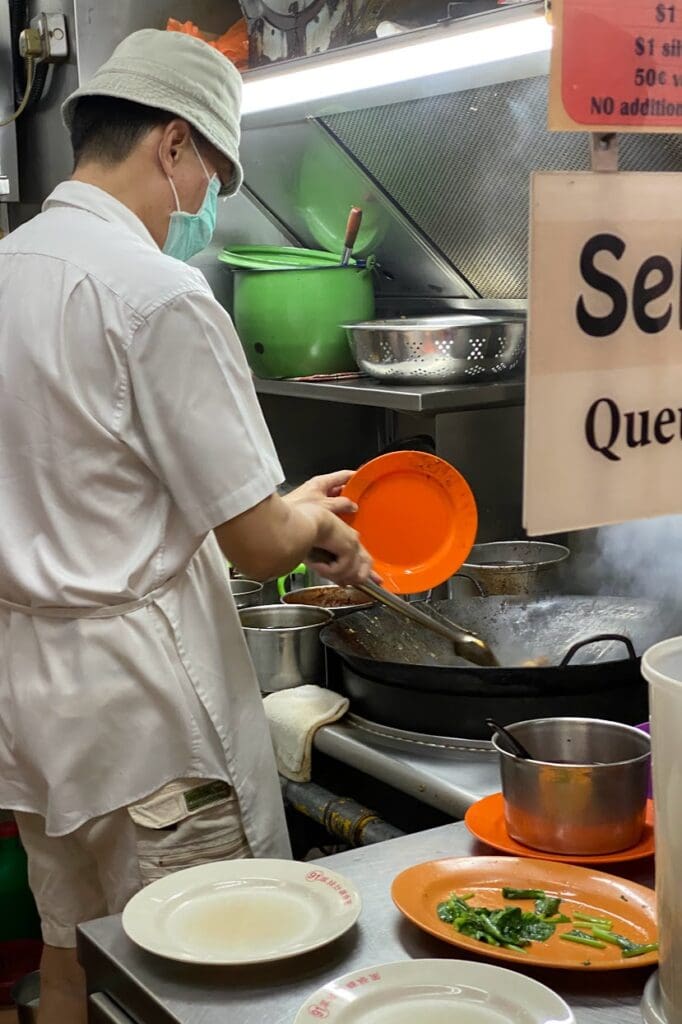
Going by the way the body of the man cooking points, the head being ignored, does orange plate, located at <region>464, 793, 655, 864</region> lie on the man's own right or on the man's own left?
on the man's own right

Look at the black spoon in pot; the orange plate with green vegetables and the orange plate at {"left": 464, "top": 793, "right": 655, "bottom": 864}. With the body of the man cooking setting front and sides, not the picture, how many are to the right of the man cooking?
3

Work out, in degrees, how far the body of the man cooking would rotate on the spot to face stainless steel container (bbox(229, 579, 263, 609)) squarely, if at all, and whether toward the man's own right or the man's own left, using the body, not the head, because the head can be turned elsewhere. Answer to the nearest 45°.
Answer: approximately 45° to the man's own left

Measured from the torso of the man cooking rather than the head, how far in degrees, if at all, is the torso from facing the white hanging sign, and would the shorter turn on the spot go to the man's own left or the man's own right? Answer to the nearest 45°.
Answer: approximately 90° to the man's own right

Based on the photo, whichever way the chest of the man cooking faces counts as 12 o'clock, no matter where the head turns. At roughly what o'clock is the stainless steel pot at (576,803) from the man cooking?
The stainless steel pot is roughly at 3 o'clock from the man cooking.

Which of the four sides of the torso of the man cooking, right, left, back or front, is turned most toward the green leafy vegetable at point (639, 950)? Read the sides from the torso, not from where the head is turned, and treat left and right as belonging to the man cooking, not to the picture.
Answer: right

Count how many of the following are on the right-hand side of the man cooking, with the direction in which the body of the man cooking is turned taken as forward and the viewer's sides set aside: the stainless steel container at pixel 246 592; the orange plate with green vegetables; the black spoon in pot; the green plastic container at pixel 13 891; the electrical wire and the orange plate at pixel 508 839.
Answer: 3

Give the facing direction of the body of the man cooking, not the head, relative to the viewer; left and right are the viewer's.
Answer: facing away from the viewer and to the right of the viewer

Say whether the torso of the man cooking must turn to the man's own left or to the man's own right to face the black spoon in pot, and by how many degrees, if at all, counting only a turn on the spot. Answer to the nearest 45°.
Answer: approximately 90° to the man's own right

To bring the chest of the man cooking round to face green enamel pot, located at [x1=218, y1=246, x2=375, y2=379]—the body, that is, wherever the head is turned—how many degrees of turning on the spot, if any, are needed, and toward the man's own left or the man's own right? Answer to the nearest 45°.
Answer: approximately 45° to the man's own left

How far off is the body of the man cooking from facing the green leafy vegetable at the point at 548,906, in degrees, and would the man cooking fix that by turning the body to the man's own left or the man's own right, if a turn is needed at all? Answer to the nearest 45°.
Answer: approximately 90° to the man's own right
